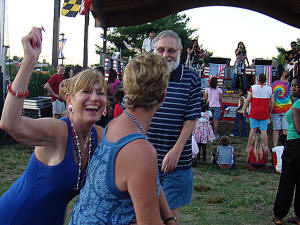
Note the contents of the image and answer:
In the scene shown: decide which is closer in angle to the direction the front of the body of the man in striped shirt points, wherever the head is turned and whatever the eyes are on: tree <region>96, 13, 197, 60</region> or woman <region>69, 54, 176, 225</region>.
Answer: the woman

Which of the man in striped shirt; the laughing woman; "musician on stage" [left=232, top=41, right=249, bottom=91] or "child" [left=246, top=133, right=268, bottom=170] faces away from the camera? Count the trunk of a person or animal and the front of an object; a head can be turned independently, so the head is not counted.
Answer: the child

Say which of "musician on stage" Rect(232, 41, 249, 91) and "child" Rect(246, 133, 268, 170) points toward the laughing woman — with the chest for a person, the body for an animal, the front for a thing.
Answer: the musician on stage

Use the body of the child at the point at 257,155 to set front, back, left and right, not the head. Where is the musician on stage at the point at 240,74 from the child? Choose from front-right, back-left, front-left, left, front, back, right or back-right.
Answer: front

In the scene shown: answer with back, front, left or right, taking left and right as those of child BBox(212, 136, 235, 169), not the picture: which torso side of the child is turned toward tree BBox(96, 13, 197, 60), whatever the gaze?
front

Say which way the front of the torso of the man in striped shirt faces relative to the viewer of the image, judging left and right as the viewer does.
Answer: facing the viewer and to the left of the viewer

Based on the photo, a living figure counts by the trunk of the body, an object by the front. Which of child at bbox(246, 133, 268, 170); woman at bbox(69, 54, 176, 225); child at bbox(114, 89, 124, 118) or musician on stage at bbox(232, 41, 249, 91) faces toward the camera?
the musician on stage

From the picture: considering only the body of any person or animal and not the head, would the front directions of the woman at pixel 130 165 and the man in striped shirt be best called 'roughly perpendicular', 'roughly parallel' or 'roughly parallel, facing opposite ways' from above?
roughly parallel, facing opposite ways

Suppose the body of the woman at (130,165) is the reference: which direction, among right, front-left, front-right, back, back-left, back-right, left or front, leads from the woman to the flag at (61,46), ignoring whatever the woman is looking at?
front-left
